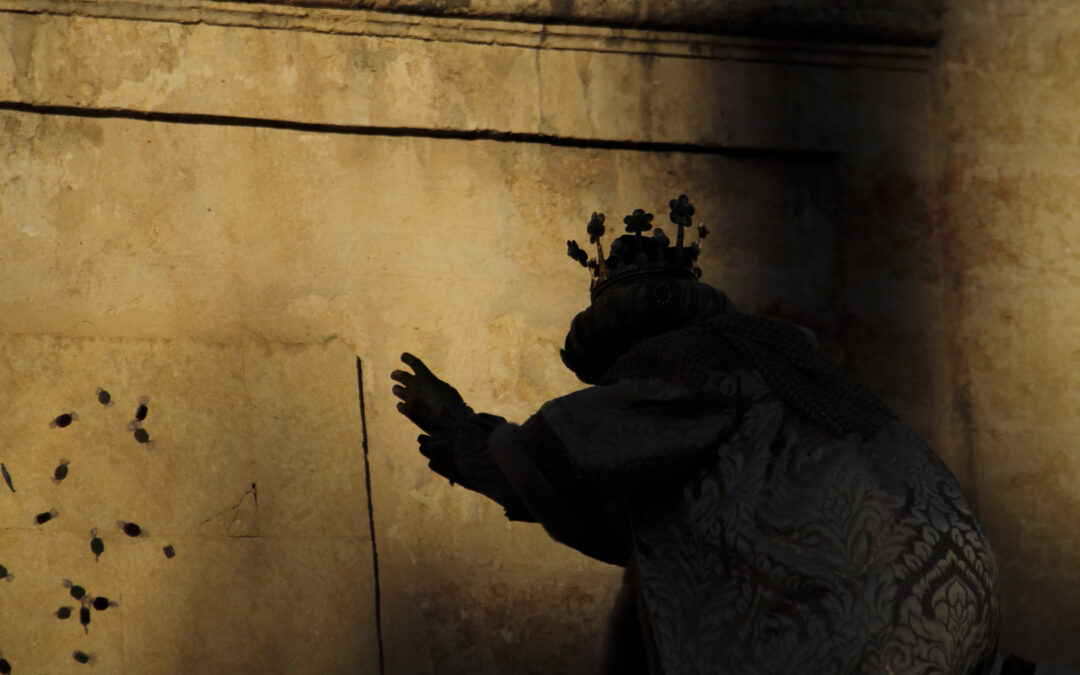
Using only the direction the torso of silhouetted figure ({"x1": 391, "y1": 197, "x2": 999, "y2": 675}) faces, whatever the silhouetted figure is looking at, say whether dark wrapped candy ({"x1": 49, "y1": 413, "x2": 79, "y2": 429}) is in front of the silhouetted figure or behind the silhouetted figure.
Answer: in front

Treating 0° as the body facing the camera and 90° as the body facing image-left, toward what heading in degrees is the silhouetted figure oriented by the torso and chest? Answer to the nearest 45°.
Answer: approximately 135°
